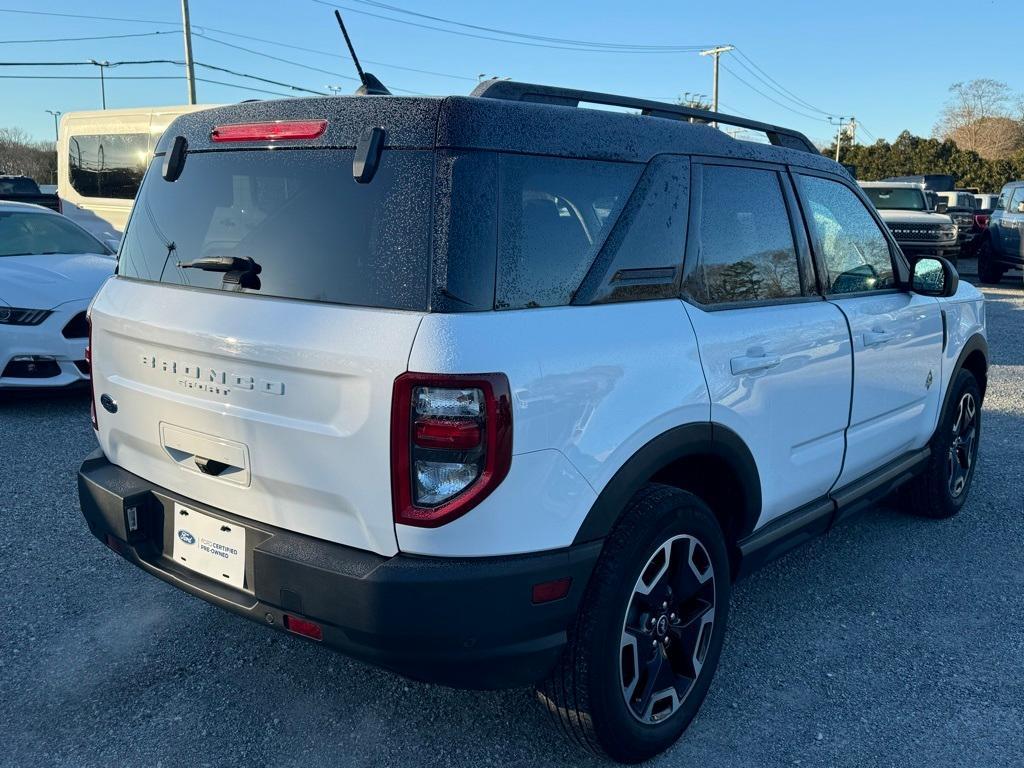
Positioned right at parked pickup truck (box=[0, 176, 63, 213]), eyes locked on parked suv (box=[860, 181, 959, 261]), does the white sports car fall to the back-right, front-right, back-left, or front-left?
front-right

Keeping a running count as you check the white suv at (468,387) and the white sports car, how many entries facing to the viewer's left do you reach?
0

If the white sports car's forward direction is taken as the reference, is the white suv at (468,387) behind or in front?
in front

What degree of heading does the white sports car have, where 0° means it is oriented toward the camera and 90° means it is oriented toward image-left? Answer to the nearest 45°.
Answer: approximately 315°

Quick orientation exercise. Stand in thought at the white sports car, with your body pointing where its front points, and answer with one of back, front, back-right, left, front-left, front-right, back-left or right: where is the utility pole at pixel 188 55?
back-left

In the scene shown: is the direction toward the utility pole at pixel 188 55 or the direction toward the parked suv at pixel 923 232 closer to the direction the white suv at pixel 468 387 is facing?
the parked suv

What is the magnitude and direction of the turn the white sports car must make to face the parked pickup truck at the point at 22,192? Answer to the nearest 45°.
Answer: approximately 135° to its left

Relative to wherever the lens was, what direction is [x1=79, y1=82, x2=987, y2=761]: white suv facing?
facing away from the viewer and to the right of the viewer

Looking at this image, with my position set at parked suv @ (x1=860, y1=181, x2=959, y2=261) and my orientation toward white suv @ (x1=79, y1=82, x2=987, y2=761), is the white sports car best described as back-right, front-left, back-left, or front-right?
front-right

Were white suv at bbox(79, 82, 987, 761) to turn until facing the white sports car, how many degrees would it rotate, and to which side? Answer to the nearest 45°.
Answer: approximately 90° to its left

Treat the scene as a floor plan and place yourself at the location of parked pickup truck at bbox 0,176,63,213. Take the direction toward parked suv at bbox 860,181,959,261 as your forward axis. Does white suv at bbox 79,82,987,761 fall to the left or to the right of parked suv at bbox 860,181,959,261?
right

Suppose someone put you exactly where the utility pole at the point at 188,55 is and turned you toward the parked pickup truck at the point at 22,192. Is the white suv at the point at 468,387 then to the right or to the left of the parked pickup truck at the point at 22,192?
left

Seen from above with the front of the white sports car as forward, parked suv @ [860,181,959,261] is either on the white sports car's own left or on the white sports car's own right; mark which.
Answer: on the white sports car's own left

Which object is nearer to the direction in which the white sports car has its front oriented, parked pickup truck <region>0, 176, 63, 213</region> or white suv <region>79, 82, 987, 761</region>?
the white suv
